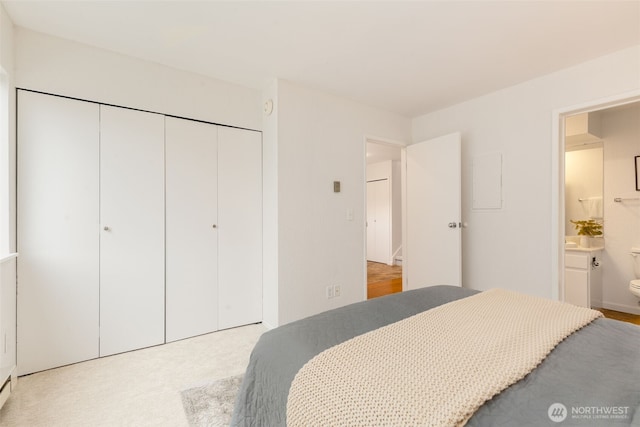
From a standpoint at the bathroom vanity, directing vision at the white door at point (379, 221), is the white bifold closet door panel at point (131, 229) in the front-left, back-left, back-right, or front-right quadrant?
front-left

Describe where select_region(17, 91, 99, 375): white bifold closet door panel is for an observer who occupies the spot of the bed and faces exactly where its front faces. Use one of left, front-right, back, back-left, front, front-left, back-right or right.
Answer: front-left

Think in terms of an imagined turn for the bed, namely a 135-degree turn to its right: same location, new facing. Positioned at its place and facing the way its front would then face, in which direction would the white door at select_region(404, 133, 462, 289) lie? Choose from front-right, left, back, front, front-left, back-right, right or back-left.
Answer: left

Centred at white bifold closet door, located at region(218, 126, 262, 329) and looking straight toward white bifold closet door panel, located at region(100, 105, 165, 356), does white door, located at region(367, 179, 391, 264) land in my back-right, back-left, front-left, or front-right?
back-right

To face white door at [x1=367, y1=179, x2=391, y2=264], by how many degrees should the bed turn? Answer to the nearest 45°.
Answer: approximately 45° to its right

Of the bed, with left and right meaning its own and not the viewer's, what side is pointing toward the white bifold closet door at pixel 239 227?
front

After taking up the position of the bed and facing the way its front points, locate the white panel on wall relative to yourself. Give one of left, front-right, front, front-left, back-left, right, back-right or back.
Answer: front-right

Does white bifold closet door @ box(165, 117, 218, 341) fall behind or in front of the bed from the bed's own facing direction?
in front

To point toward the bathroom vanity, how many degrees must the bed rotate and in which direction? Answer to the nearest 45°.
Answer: approximately 90° to its right

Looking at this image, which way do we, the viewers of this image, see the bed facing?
facing away from the viewer and to the left of the viewer

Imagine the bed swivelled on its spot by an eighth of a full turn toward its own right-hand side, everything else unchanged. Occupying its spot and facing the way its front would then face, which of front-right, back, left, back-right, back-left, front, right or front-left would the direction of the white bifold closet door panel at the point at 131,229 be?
left

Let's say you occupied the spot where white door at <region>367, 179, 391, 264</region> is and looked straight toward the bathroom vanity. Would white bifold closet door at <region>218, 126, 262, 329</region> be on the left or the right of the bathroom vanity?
right

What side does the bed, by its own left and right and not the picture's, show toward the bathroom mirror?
right
